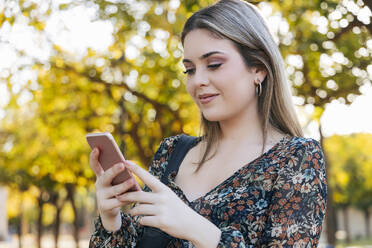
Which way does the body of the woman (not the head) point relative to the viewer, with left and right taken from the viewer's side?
facing the viewer and to the left of the viewer

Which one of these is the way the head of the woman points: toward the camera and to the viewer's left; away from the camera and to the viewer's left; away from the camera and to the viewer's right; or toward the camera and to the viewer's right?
toward the camera and to the viewer's left
